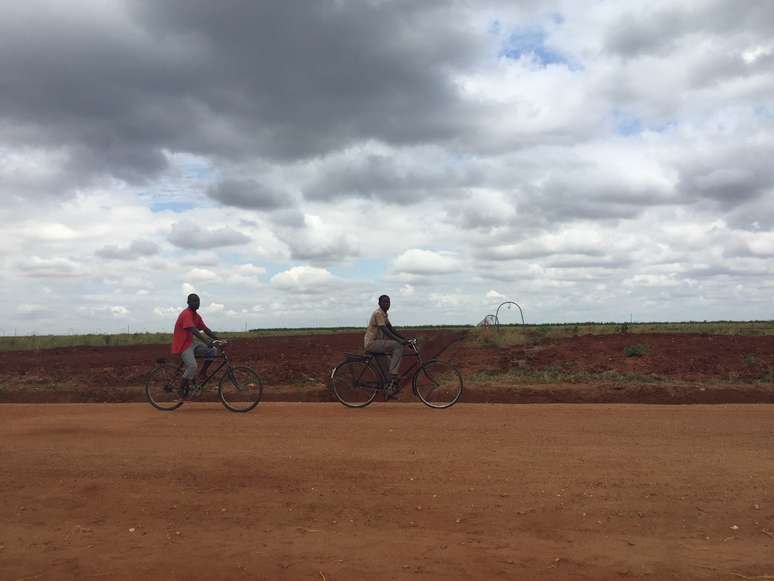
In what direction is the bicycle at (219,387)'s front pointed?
to the viewer's right

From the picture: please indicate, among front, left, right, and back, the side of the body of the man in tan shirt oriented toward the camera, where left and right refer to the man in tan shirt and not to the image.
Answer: right

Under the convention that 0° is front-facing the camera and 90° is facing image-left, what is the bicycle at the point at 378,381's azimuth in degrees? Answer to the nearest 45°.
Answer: approximately 270°

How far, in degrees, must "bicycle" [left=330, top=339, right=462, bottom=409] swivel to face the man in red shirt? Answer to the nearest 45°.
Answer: approximately 180°

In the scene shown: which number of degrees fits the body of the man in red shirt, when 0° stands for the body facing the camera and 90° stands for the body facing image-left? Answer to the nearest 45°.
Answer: approximately 270°

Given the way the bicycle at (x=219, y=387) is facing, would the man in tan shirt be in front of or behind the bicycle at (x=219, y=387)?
in front

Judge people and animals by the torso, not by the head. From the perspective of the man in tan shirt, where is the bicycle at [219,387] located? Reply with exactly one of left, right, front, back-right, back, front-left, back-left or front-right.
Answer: back

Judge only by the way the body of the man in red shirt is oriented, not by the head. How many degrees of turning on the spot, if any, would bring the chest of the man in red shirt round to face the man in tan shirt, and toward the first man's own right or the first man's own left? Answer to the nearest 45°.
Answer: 0° — they already face them

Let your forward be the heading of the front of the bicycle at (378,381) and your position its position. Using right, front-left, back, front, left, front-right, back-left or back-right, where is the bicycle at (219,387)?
back
